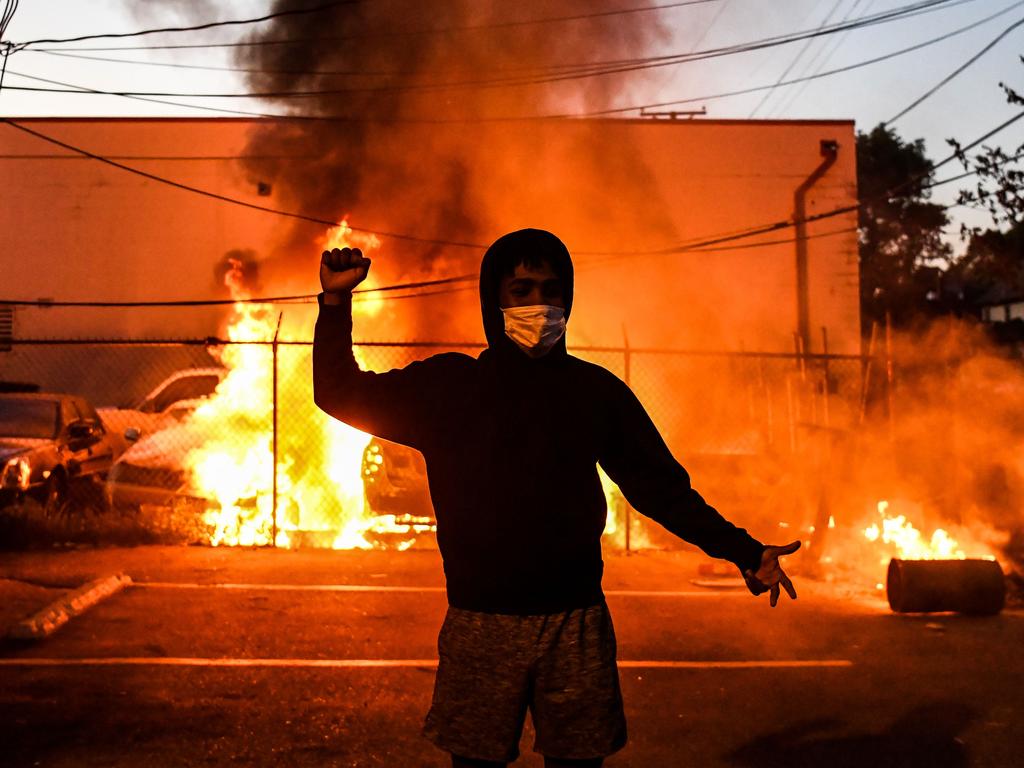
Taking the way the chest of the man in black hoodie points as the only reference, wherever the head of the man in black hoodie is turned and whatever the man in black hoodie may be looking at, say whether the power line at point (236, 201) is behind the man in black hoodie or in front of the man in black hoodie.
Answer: behind

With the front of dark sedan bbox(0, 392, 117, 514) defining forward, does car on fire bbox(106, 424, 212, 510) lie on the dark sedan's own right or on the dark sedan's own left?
on the dark sedan's own left

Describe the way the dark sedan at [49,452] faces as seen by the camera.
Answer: facing the viewer and to the left of the viewer

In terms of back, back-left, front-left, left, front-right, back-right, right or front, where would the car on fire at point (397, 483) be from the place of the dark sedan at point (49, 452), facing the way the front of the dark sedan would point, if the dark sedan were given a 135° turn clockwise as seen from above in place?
back-right

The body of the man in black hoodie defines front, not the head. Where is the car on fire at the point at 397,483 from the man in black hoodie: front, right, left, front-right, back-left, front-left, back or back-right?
back

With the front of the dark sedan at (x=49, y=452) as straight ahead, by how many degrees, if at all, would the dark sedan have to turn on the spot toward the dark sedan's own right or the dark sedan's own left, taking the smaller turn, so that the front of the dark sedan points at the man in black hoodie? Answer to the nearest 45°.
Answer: approximately 45° to the dark sedan's own left

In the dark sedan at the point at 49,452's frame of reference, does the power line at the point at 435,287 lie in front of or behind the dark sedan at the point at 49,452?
behind

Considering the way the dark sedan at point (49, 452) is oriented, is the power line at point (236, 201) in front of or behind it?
behind

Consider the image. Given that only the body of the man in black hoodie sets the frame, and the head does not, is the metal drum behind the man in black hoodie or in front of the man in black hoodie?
behind

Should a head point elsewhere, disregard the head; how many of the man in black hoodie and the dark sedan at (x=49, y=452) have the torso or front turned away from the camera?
0

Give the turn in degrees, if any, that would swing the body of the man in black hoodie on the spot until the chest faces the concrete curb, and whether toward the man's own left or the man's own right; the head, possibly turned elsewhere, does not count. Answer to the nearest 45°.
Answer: approximately 135° to the man's own right

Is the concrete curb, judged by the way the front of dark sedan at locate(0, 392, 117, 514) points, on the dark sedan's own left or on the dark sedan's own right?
on the dark sedan's own left

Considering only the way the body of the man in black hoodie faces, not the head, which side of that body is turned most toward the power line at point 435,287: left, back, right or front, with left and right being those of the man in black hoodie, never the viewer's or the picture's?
back

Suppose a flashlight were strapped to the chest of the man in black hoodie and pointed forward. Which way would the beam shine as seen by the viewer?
toward the camera
